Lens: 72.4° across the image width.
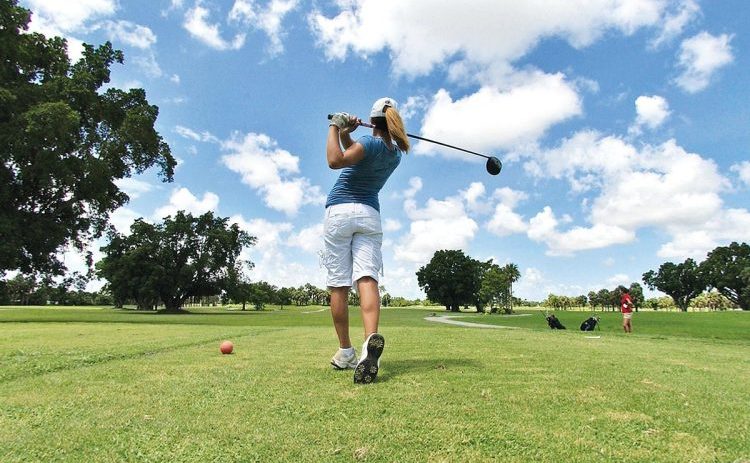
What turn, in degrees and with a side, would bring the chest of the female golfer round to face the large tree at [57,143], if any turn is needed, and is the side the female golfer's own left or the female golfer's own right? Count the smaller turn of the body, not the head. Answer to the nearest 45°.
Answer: approximately 45° to the female golfer's own left

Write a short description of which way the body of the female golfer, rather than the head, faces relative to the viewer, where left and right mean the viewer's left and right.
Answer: facing away from the viewer
